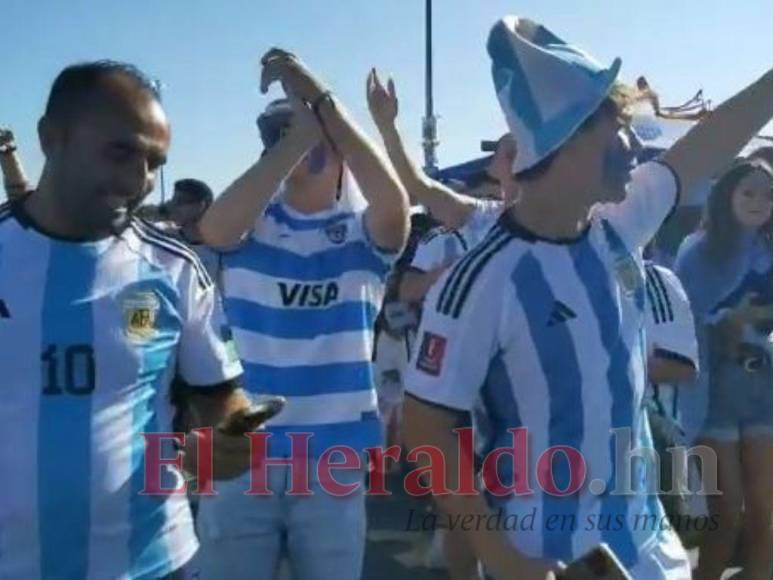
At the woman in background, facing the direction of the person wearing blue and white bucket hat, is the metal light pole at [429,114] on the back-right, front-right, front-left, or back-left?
back-right

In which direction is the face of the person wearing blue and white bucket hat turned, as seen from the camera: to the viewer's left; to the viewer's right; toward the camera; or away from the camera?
to the viewer's right

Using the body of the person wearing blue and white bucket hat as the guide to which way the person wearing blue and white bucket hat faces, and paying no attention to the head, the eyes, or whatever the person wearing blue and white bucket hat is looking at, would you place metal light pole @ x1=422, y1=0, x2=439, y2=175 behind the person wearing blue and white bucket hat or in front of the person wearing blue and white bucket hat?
behind

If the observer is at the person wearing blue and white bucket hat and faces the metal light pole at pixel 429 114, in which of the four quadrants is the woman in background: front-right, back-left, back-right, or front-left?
front-right

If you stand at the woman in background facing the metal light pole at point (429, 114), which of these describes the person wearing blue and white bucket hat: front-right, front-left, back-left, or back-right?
back-left

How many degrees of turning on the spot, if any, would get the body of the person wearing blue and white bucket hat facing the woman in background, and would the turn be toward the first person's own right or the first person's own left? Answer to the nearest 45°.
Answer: approximately 135° to the first person's own left
